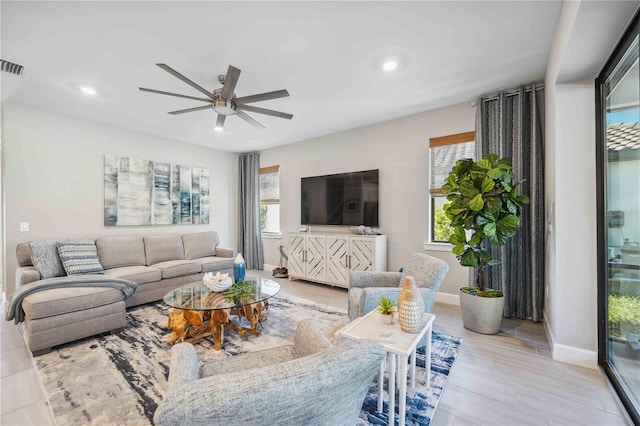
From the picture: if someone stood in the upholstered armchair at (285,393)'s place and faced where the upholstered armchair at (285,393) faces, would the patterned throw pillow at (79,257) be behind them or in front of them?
in front

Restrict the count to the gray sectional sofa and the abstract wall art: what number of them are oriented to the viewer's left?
0

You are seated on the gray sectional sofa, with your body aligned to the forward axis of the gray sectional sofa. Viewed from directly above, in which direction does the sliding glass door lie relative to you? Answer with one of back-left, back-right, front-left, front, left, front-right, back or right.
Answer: front

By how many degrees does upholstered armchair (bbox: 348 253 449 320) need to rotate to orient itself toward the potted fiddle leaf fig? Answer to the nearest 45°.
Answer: approximately 180°

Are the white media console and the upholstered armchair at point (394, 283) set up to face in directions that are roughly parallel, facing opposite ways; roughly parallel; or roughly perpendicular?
roughly parallel

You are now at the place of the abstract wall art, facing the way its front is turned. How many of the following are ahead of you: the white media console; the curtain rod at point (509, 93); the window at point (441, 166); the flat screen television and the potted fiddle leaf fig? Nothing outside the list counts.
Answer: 5

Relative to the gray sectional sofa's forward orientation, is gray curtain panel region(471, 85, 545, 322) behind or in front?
in front

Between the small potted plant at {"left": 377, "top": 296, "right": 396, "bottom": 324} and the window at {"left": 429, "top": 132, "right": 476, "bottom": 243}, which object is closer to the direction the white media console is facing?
the small potted plant

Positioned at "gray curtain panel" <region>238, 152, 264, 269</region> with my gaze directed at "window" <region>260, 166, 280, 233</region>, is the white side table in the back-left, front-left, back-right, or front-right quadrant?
front-right

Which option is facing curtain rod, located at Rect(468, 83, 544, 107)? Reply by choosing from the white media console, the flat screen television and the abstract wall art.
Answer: the abstract wall art

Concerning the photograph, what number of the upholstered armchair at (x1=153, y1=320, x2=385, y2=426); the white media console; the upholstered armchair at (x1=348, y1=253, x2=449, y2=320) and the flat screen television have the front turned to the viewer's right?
0

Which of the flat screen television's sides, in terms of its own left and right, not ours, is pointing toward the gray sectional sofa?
front

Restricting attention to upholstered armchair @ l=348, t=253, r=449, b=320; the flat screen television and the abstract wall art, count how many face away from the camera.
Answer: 0

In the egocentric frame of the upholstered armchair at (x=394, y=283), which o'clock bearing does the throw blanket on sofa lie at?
The throw blanket on sofa is roughly at 1 o'clock from the upholstered armchair.

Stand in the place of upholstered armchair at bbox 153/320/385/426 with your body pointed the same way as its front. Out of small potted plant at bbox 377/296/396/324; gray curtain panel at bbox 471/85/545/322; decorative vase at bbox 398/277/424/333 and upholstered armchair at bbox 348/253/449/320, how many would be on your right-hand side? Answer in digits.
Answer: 4

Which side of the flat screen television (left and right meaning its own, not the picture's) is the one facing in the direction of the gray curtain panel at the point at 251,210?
right
